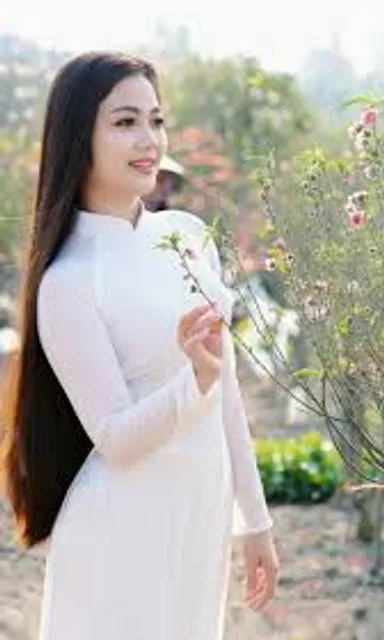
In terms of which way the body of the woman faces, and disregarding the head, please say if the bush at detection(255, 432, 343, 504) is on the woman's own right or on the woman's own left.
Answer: on the woman's own left

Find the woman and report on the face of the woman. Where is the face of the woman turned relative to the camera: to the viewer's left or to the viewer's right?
to the viewer's right

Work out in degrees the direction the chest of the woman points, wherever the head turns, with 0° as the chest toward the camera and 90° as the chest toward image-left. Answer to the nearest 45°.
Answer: approximately 315°
